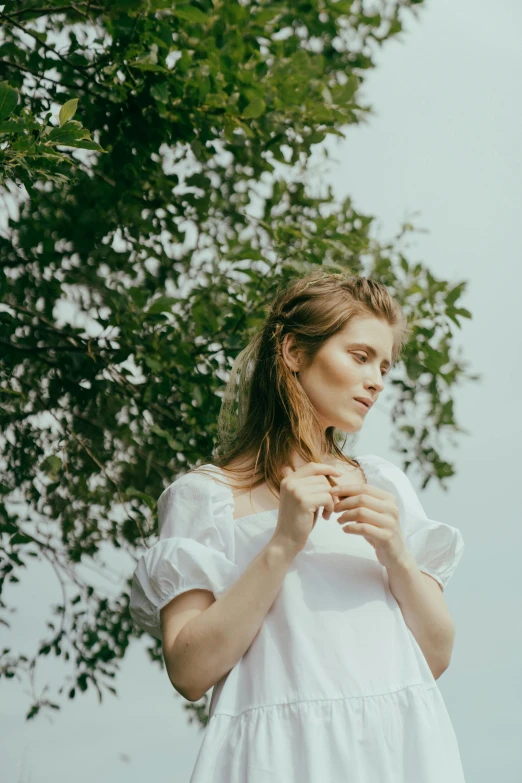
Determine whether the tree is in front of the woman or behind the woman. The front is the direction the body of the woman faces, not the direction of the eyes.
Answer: behind

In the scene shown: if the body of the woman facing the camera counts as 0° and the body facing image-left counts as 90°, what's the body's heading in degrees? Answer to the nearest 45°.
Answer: approximately 315°
